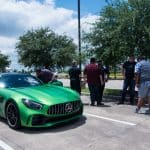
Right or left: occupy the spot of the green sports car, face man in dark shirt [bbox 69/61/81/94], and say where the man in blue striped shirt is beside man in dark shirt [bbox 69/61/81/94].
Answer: right

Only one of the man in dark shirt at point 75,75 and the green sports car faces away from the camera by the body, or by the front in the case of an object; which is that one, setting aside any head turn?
the man in dark shirt

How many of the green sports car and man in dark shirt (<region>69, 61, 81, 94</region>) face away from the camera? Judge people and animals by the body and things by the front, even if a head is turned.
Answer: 1

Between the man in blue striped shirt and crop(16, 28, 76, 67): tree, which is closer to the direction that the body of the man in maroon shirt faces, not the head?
the tree

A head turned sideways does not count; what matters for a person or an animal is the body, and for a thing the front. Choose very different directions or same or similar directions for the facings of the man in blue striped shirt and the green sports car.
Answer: very different directions

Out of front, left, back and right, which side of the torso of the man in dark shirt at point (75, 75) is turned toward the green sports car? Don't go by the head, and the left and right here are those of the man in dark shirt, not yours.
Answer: back

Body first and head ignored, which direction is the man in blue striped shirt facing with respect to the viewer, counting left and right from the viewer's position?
facing away from the viewer and to the left of the viewer

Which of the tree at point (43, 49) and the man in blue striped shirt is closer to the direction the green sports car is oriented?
the man in blue striped shirt

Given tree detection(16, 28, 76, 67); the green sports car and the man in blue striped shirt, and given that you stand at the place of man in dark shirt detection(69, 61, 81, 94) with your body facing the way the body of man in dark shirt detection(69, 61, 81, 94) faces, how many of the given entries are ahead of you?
1

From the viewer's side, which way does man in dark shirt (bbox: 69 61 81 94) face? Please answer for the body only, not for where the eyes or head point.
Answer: away from the camera
